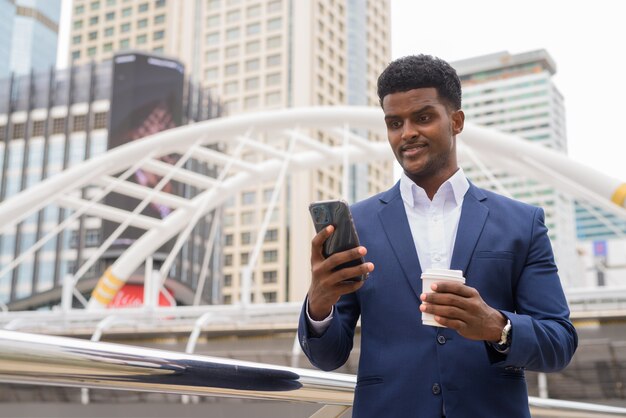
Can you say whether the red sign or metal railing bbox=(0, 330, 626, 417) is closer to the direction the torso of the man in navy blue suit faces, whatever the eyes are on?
the metal railing

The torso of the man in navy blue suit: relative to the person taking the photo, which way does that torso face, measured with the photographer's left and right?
facing the viewer

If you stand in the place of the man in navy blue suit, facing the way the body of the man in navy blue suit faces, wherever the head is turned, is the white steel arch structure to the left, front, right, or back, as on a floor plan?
back

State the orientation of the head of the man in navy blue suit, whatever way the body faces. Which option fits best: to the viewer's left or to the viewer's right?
to the viewer's left

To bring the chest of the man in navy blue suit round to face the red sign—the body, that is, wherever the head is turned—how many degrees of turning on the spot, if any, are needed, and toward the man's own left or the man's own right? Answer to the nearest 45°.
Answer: approximately 135° to the man's own right

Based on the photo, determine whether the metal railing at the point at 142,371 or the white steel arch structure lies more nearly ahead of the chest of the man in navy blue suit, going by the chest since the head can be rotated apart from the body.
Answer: the metal railing
